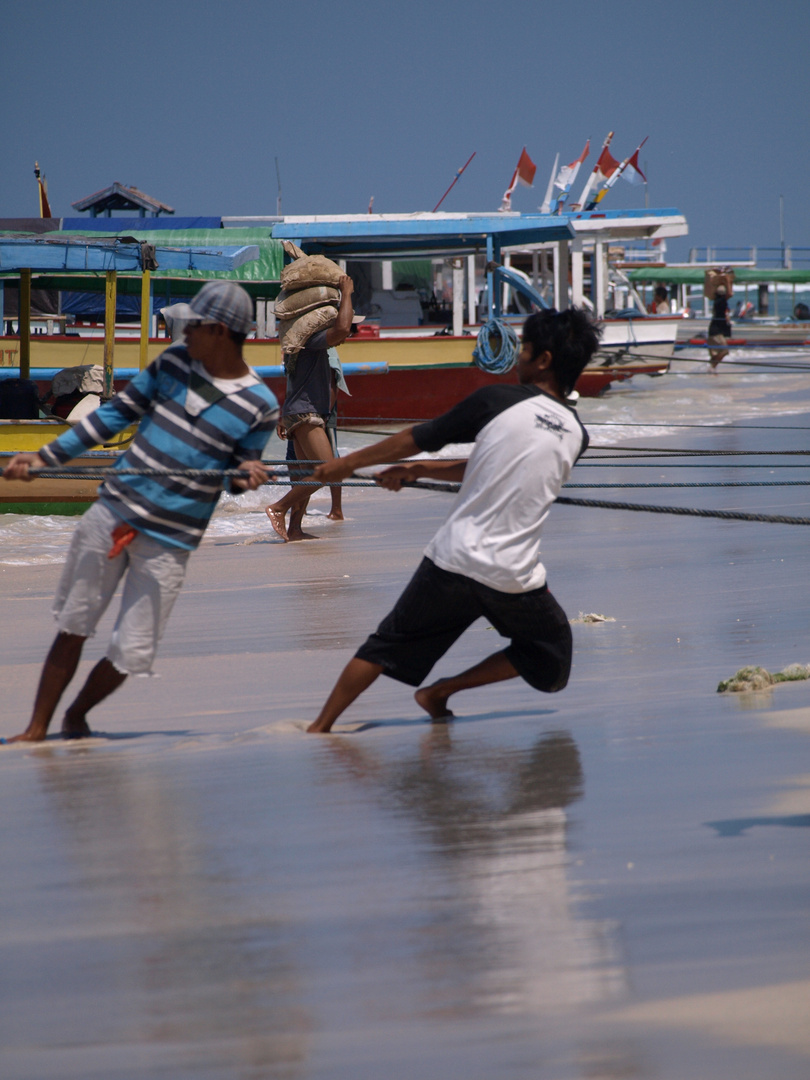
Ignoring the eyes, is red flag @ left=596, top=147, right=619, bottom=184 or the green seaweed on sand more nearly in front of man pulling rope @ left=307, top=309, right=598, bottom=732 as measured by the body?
the red flag

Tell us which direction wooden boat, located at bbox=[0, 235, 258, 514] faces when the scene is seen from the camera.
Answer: facing to the right of the viewer

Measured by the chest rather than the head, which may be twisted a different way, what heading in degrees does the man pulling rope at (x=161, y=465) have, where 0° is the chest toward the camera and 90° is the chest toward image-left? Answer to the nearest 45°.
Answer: approximately 45°

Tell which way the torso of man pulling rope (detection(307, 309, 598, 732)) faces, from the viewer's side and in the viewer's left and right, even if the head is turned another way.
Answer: facing away from the viewer and to the left of the viewer

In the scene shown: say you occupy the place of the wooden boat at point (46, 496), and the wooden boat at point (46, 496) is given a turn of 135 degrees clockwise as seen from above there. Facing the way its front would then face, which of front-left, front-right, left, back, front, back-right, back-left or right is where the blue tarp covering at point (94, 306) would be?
back-right

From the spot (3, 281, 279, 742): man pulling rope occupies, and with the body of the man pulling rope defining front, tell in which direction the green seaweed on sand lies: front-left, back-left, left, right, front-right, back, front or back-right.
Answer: back-left
